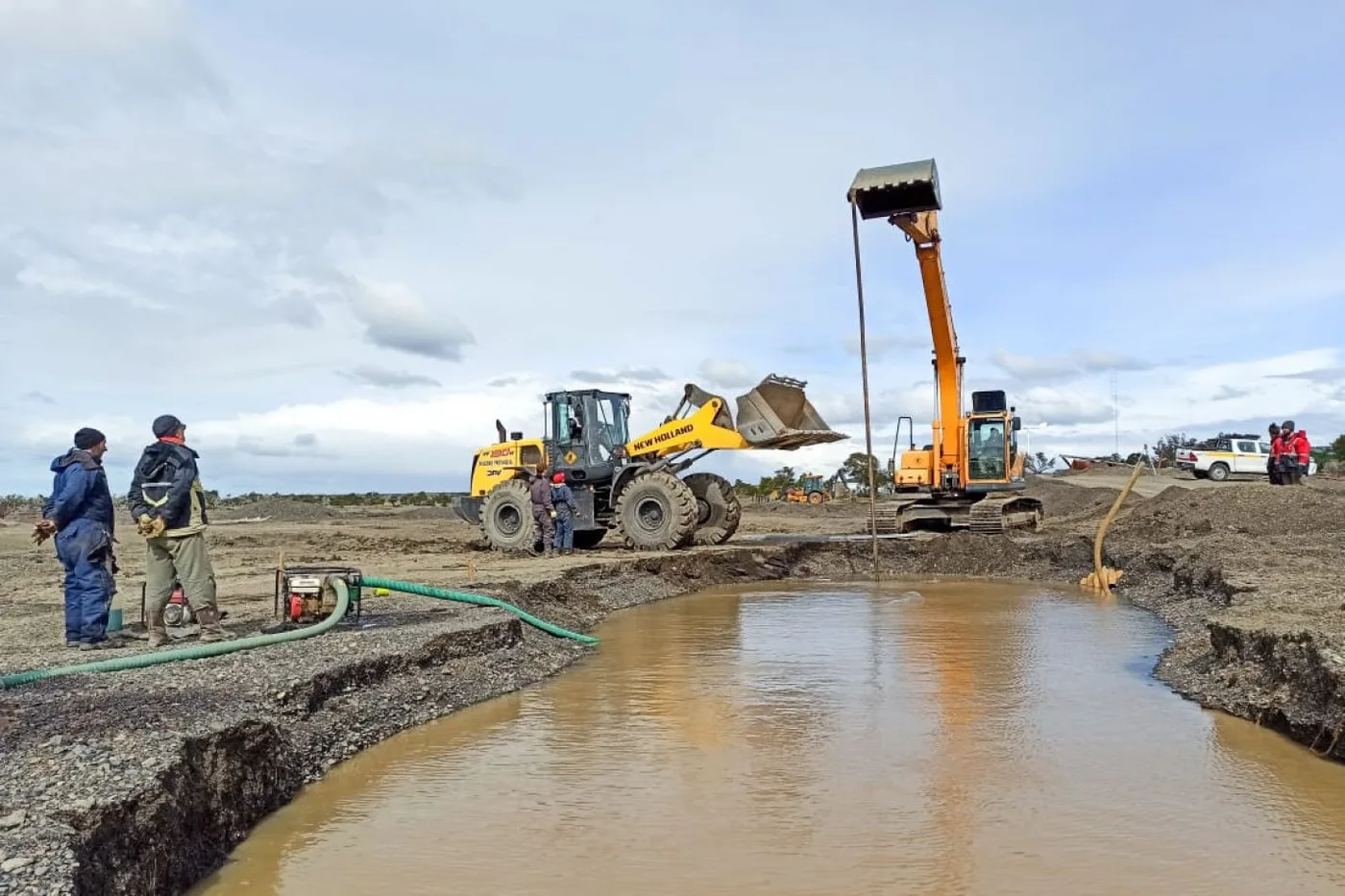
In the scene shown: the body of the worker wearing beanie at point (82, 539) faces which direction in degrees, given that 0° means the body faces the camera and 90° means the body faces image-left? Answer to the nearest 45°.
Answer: approximately 270°

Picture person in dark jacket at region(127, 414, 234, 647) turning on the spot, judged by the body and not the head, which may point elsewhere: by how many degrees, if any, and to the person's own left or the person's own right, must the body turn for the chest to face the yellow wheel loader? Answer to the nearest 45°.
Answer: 0° — they already face it

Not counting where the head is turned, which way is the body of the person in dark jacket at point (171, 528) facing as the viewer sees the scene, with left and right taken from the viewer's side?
facing away from the viewer and to the right of the viewer

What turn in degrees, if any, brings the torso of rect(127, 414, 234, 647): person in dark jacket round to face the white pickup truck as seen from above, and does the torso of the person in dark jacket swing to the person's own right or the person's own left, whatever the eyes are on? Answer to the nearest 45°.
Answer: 0° — they already face it

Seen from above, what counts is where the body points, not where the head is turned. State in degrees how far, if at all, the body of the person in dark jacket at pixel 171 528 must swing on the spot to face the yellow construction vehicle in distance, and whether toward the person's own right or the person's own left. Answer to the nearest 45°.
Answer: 0° — they already face it

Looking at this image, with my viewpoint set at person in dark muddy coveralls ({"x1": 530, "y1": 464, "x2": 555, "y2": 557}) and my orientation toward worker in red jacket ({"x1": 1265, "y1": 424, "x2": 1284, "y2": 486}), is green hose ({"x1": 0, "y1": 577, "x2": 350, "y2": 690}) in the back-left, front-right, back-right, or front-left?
back-right

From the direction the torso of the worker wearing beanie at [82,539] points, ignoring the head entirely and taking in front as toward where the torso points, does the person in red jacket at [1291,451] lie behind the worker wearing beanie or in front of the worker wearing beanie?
in front

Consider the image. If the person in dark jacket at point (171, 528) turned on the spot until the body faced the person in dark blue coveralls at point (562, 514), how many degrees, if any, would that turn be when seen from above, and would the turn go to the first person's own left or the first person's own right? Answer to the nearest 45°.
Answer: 0° — they already face them

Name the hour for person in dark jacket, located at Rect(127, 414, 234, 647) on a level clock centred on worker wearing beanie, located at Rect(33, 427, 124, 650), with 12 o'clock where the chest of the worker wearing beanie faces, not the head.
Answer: The person in dark jacket is roughly at 1 o'clock from the worker wearing beanie.

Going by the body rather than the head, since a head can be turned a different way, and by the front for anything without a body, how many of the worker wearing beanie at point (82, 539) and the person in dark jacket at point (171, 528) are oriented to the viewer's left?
0

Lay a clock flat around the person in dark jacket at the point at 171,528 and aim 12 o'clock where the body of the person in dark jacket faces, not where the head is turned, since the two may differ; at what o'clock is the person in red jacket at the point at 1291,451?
The person in red jacket is roughly at 1 o'clock from the person in dark jacket.

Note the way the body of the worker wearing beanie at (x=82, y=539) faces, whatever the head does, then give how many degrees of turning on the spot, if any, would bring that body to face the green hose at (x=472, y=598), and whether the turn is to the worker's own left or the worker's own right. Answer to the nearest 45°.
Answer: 0° — they already face it

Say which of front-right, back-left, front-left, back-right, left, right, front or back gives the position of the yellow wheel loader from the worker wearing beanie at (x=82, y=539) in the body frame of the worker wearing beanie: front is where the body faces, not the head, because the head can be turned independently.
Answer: front-left

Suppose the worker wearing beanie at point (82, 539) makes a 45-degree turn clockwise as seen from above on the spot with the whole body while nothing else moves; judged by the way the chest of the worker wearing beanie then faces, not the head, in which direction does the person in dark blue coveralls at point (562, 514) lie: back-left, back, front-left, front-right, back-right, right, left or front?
left

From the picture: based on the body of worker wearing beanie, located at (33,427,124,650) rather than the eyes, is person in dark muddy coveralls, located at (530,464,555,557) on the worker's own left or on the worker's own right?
on the worker's own left
